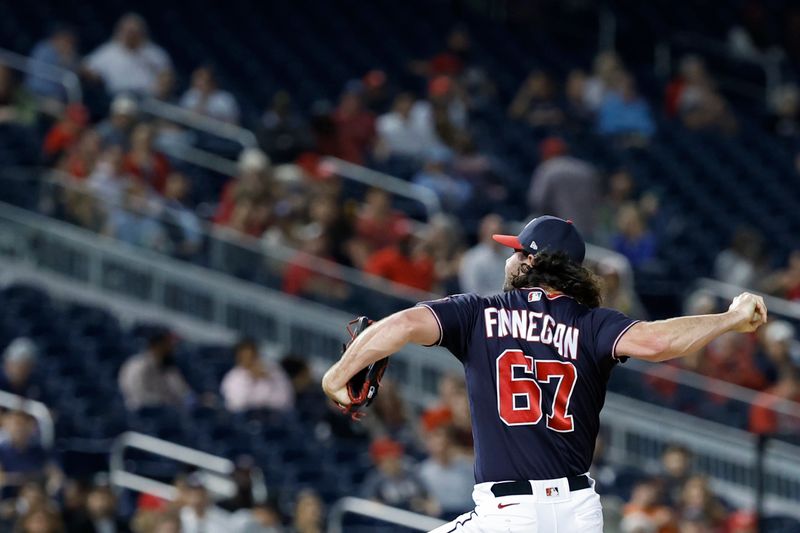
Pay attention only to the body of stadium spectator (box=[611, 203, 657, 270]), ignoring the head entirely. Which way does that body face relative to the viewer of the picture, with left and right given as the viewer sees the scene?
facing the viewer and to the left of the viewer

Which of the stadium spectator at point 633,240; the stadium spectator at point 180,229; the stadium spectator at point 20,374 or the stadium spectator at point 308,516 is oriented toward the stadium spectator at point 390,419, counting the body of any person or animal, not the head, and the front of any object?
the stadium spectator at point 633,240

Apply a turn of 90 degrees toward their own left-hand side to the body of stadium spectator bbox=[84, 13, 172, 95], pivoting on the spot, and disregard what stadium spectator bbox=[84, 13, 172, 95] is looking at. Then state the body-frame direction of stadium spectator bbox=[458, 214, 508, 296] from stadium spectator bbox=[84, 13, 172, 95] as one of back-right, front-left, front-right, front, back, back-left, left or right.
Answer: front-right

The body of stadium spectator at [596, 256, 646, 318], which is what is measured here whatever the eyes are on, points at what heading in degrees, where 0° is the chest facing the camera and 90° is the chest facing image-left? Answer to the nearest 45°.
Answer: approximately 45°
